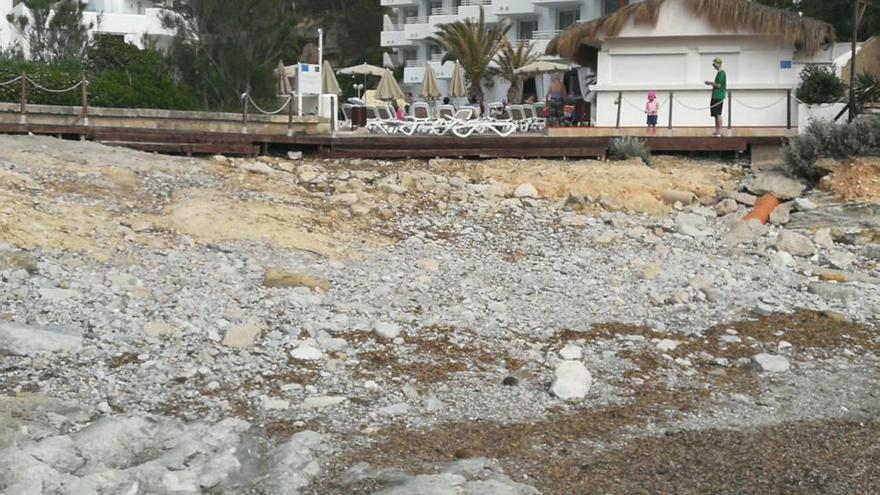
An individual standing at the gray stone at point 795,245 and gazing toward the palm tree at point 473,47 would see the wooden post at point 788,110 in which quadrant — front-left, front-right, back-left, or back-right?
front-right

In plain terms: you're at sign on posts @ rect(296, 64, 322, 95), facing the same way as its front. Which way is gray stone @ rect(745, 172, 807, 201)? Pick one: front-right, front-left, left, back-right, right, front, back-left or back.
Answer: front-left

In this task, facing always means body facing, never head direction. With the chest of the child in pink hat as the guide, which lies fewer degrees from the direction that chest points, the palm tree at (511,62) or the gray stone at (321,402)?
the gray stone

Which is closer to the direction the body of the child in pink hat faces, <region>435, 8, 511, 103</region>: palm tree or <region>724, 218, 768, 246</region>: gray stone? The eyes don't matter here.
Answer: the gray stone

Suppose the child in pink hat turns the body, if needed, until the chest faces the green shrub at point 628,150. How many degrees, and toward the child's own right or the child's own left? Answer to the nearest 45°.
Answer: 0° — they already face it

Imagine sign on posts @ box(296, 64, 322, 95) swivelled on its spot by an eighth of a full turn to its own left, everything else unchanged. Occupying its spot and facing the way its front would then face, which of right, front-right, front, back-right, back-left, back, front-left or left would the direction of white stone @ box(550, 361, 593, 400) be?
front-right

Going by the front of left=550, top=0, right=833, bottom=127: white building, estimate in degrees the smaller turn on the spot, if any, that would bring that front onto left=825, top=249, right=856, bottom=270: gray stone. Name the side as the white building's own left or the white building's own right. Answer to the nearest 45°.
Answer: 0° — it already faces it

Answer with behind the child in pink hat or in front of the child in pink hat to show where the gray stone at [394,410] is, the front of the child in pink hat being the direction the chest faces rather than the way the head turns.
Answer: in front

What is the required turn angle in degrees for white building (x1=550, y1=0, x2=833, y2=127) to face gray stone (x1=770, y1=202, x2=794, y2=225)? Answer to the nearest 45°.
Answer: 0° — it already faces it

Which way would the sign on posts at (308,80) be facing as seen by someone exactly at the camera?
facing the viewer

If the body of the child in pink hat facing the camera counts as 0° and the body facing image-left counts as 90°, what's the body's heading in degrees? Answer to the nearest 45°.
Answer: approximately 0°

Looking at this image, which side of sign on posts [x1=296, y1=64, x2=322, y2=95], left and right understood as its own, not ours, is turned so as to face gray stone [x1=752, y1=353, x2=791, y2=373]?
front

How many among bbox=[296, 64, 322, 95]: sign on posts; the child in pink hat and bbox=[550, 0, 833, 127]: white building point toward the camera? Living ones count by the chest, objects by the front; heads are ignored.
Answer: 3

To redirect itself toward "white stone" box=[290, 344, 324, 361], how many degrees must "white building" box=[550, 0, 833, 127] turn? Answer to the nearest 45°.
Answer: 0° — it already faces it

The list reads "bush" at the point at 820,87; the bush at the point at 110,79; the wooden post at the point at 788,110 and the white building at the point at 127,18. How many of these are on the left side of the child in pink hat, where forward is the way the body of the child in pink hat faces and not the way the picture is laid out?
2

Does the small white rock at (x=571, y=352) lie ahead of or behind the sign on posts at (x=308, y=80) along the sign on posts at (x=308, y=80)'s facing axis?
ahead

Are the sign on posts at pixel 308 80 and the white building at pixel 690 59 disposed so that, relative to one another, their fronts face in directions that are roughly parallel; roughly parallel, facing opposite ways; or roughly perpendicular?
roughly parallel

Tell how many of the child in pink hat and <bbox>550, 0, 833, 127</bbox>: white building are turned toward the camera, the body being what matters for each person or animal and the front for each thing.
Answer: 2
